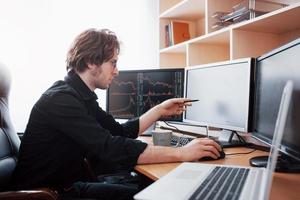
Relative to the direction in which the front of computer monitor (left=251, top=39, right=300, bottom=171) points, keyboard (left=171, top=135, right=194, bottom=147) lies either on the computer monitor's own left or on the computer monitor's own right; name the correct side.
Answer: on the computer monitor's own right

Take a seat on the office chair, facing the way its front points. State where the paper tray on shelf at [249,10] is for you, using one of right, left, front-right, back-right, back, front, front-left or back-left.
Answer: front

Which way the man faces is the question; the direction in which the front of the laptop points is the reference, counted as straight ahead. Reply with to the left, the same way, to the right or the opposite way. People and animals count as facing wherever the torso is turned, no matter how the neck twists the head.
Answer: the opposite way

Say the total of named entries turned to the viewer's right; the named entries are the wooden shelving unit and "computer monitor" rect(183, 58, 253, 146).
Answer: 0

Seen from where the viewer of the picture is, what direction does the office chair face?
facing to the right of the viewer

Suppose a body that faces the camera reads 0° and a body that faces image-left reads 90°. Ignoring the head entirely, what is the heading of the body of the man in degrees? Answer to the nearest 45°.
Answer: approximately 270°

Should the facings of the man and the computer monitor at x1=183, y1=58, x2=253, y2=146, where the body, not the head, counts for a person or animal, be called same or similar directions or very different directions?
very different directions

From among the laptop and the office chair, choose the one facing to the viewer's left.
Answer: the laptop

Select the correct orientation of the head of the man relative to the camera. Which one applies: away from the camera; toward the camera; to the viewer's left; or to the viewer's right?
to the viewer's right

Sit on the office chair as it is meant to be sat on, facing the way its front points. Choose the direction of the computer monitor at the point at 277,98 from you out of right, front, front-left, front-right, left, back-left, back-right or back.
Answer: front-right

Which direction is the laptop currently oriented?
to the viewer's left

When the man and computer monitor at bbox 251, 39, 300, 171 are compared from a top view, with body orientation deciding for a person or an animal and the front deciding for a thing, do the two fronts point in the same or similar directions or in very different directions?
very different directions

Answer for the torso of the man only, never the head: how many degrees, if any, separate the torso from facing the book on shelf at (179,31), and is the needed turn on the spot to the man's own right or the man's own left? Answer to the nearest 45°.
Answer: approximately 45° to the man's own left

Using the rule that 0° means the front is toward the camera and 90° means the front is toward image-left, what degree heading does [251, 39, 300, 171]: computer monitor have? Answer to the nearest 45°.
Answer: approximately 45°

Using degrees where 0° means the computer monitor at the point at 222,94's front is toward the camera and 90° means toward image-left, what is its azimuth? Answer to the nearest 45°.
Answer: approximately 45°

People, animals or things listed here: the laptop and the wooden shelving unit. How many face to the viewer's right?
0

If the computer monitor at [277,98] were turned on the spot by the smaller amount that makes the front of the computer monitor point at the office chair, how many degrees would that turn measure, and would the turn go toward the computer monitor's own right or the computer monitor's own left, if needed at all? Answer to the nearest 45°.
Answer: approximately 45° to the computer monitor's own right

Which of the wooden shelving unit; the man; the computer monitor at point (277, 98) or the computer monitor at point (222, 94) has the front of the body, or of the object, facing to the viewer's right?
the man
